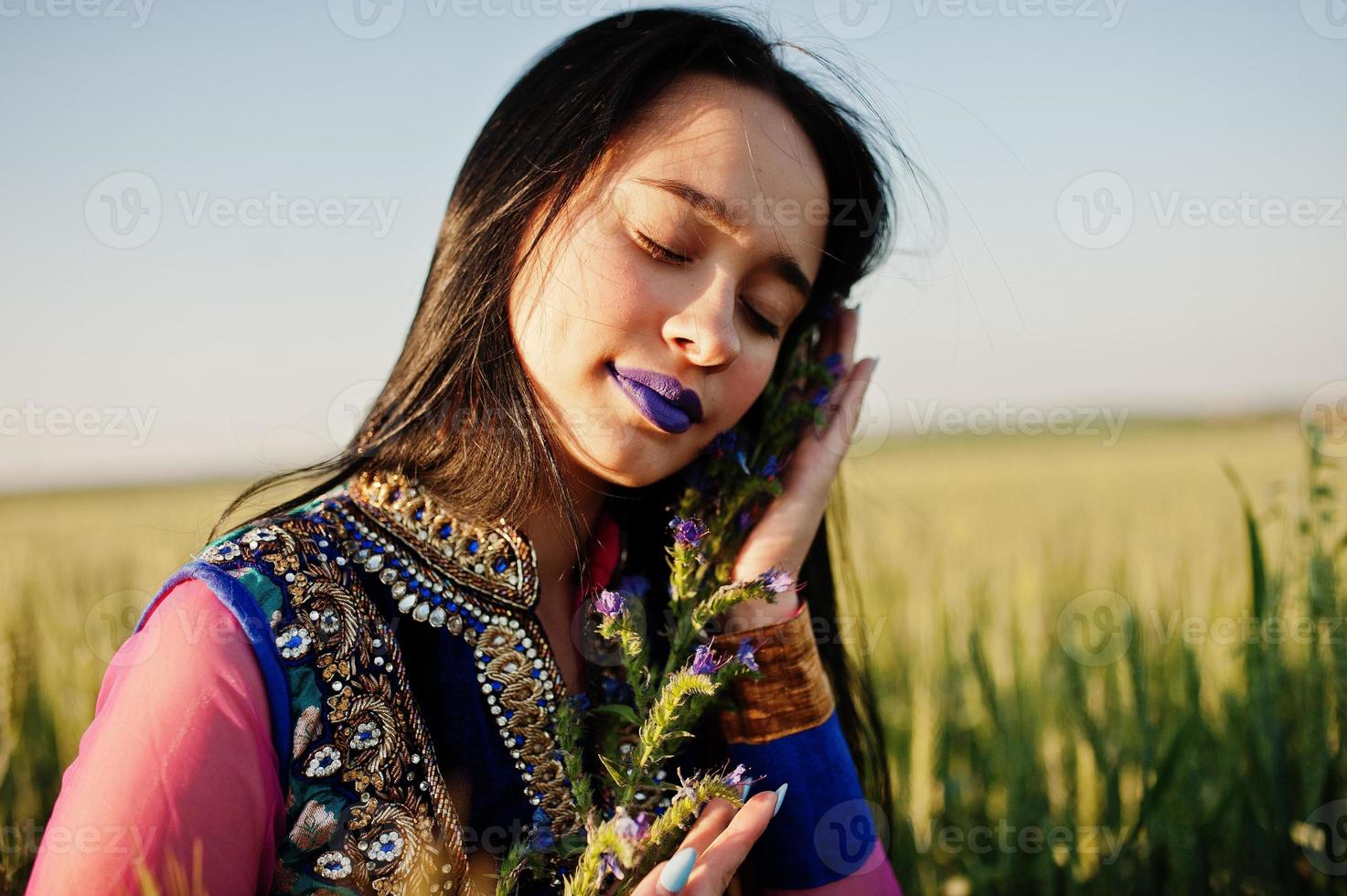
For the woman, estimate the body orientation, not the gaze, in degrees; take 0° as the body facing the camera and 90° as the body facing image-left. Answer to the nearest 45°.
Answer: approximately 315°
